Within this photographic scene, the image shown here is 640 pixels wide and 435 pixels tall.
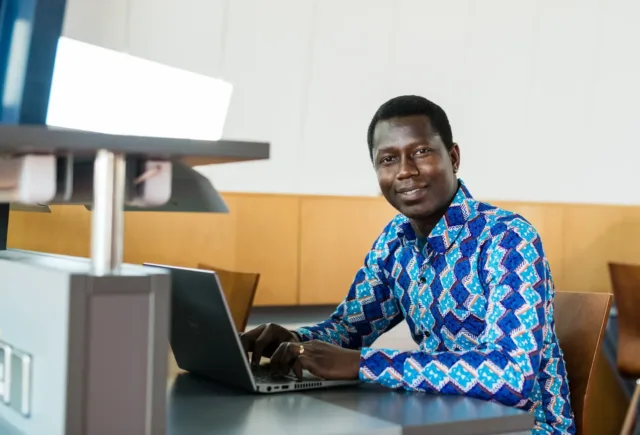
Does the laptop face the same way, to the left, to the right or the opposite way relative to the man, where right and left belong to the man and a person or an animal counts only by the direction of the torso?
the opposite way

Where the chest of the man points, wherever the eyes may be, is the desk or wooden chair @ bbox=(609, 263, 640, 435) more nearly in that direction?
the desk

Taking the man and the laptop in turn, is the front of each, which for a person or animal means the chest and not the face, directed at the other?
yes

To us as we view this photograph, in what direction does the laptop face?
facing away from the viewer and to the right of the viewer

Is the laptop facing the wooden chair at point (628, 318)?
yes

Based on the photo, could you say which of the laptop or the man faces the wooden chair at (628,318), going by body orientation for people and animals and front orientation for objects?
the laptop

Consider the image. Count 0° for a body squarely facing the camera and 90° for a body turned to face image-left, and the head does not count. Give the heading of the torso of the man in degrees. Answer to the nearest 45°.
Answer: approximately 45°

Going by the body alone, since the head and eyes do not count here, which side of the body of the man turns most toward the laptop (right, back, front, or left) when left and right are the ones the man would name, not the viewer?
front

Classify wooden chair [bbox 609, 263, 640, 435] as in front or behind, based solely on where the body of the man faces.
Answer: behind

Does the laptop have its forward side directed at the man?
yes

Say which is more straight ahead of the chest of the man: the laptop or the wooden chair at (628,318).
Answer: the laptop
